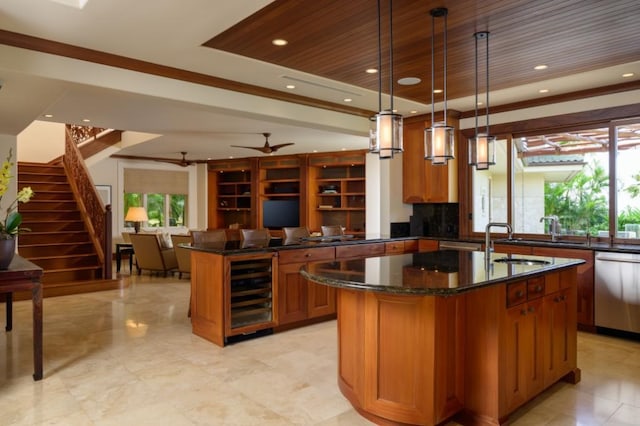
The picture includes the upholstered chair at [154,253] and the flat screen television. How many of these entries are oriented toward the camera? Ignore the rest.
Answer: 1

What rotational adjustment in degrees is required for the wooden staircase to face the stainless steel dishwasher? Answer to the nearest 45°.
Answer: approximately 45° to its left

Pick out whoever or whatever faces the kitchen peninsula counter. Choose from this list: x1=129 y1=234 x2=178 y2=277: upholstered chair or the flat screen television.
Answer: the flat screen television

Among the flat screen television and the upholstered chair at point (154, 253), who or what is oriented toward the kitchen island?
the flat screen television

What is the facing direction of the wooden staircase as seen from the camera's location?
facing the viewer

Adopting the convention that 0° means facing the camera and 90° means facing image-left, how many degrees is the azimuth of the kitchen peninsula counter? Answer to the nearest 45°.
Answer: approximately 315°

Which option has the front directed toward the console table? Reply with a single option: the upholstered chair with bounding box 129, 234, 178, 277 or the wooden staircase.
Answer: the wooden staircase

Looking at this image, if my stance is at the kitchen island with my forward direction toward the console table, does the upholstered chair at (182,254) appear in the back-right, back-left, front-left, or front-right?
front-right

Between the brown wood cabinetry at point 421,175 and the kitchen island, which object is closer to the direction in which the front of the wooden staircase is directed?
the kitchen island

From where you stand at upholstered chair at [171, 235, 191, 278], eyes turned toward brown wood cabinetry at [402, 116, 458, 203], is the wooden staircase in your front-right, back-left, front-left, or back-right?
back-right

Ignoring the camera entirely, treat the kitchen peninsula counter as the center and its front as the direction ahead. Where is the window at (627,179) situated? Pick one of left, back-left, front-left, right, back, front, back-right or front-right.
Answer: front-left

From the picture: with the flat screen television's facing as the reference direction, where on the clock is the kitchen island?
The kitchen island is roughly at 12 o'clock from the flat screen television.

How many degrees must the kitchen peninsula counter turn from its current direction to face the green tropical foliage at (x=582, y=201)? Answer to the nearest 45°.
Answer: approximately 45° to its left

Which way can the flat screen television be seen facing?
toward the camera
